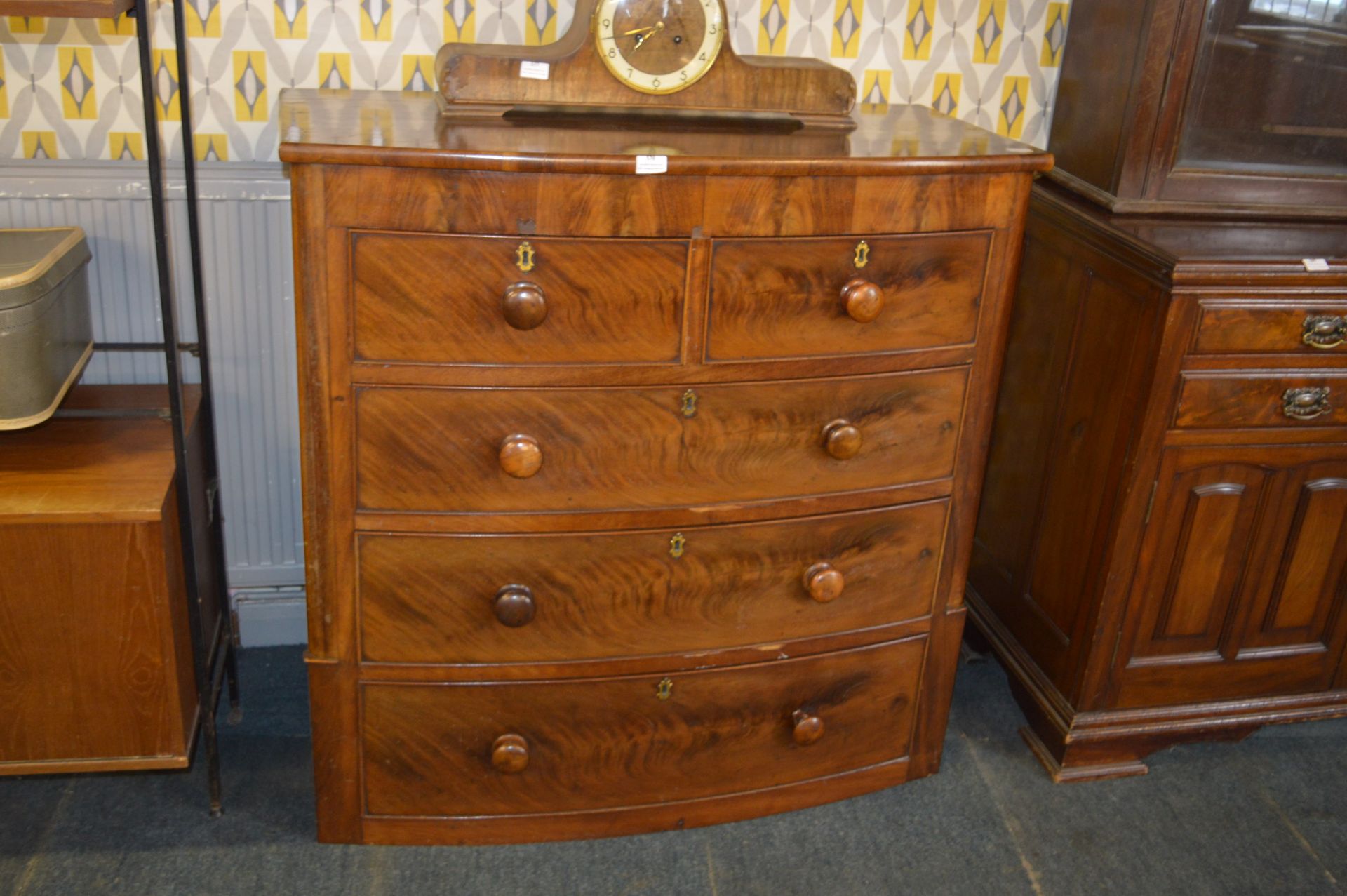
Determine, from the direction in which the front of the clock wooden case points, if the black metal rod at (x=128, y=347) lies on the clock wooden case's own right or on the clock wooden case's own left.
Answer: on the clock wooden case's own right

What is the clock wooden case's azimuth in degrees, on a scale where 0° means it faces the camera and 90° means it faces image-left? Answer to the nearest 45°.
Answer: approximately 0°

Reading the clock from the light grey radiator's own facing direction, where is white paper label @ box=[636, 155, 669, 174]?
The white paper label is roughly at 11 o'clock from the light grey radiator.

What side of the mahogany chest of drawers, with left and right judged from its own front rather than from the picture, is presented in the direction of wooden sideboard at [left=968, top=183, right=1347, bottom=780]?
left

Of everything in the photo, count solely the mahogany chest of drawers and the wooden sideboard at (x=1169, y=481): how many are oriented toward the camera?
2

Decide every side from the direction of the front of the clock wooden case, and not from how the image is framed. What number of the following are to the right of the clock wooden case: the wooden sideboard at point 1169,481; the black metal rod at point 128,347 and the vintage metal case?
2

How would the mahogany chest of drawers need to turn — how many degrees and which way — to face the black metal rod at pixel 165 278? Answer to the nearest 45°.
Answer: approximately 90° to its right

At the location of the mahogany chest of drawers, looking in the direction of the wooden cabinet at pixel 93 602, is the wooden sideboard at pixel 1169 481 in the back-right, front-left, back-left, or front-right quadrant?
back-right

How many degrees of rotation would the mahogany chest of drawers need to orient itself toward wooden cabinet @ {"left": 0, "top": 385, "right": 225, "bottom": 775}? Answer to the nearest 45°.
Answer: approximately 90° to its right

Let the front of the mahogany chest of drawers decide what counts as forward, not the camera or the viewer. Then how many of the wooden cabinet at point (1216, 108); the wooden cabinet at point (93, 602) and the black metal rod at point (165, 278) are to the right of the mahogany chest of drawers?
2
